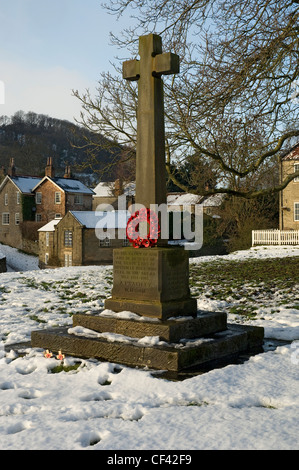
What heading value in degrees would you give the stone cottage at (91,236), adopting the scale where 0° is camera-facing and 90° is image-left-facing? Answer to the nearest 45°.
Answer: approximately 45°

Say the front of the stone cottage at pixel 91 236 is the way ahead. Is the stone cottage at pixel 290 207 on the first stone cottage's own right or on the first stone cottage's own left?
on the first stone cottage's own left

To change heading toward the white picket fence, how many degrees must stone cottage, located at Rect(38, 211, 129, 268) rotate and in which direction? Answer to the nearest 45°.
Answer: approximately 90° to its left
